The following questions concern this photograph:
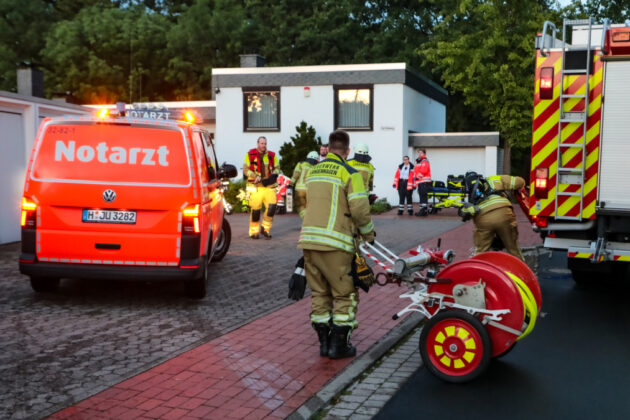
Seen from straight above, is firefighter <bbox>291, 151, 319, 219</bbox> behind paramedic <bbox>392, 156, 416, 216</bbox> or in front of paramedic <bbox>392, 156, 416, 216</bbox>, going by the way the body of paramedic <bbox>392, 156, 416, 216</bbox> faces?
in front

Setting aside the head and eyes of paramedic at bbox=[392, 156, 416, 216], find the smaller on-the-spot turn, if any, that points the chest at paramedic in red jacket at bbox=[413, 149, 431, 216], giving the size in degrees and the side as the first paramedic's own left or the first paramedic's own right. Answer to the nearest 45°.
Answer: approximately 90° to the first paramedic's own left

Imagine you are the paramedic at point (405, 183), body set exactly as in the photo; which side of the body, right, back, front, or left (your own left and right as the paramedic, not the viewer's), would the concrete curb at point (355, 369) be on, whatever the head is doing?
front

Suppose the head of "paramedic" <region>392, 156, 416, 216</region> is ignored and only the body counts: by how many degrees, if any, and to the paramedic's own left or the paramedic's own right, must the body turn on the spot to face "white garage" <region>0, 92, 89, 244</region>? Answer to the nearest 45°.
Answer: approximately 45° to the paramedic's own right

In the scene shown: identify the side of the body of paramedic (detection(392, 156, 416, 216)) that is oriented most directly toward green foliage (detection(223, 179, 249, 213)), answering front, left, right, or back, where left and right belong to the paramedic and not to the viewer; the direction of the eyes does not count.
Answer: right

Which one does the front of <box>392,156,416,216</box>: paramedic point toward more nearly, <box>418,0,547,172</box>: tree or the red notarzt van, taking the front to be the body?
the red notarzt van

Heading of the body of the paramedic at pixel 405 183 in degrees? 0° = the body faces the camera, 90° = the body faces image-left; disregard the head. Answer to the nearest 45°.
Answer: approximately 0°

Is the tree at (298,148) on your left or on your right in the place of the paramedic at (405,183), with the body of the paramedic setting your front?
on your right

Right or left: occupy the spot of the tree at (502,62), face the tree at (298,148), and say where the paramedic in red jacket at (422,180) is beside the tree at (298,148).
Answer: left

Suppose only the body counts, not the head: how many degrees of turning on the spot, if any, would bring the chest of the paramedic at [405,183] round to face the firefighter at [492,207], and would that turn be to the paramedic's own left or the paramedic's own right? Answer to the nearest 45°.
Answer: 0° — they already face them

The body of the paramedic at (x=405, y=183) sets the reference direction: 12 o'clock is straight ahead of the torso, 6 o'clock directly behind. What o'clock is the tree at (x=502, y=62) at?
The tree is roughly at 7 o'clock from the paramedic.

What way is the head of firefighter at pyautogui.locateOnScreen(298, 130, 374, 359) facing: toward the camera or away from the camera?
away from the camera
